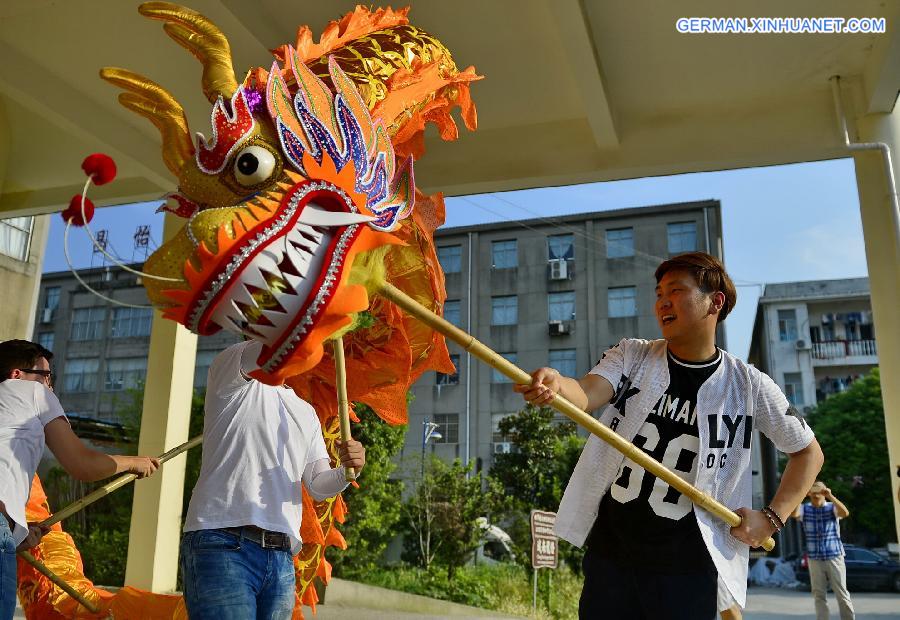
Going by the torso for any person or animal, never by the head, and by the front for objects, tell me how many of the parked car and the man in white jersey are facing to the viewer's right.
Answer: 1

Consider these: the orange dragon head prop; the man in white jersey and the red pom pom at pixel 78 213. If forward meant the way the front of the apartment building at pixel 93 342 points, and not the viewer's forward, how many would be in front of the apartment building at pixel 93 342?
3

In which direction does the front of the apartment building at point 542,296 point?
toward the camera

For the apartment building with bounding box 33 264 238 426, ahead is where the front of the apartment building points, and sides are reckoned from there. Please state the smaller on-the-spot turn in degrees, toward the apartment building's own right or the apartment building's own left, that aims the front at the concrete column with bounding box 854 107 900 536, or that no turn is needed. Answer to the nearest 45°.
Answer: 0° — it already faces it

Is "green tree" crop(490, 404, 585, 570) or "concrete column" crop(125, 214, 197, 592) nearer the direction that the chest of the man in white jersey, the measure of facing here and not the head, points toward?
the concrete column

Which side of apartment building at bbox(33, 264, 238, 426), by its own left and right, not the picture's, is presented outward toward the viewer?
front

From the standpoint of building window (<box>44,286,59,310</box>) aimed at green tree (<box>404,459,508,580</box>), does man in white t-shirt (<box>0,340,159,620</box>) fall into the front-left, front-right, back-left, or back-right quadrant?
front-right

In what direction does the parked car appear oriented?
to the viewer's right

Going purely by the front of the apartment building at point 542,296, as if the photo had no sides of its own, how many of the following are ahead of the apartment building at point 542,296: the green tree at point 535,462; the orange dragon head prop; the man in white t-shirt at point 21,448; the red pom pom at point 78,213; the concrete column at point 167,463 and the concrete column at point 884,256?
6

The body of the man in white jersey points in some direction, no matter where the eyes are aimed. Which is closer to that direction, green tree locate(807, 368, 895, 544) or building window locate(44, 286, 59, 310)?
the building window

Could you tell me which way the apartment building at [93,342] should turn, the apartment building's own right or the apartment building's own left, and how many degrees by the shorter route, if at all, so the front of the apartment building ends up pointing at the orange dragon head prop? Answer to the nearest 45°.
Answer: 0° — it already faces it

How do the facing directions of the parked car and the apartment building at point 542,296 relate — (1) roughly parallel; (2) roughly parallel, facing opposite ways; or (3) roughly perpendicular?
roughly perpendicular

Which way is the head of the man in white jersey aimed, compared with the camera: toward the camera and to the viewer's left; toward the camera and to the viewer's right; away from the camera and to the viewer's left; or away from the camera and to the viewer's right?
toward the camera and to the viewer's left

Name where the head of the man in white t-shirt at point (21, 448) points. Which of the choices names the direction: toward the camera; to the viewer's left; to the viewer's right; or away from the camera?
to the viewer's right
